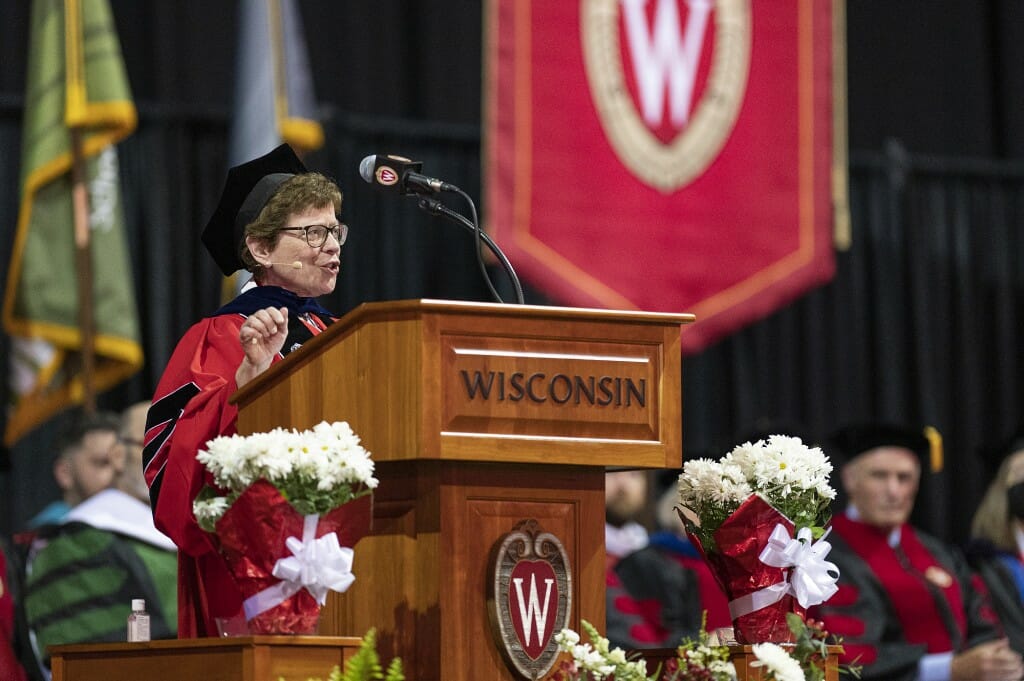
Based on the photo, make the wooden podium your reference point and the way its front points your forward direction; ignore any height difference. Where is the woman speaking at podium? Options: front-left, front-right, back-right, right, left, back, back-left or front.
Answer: back

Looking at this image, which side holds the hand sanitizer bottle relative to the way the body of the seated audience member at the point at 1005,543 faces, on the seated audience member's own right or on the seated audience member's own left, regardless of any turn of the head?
on the seated audience member's own right

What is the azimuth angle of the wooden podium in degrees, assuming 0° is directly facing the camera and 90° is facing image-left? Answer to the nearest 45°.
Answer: approximately 315°

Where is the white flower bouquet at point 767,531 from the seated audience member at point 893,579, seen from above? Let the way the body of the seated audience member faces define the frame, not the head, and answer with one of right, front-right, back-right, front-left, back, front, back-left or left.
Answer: front-right

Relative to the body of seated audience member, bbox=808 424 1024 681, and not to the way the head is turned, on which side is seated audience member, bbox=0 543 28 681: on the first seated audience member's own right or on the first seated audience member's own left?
on the first seated audience member's own right

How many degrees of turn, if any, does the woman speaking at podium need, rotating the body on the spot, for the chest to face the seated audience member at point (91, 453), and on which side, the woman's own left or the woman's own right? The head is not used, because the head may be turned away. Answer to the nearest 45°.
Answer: approximately 135° to the woman's own left

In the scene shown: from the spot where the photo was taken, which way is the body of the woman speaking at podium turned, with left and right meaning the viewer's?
facing the viewer and to the right of the viewer
